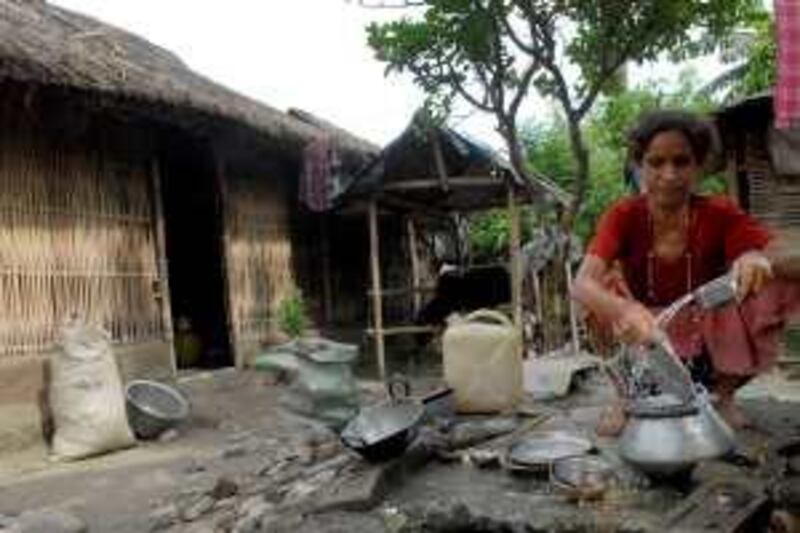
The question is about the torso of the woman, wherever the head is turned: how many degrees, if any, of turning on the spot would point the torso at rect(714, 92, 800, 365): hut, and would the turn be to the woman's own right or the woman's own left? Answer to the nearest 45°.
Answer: approximately 180°

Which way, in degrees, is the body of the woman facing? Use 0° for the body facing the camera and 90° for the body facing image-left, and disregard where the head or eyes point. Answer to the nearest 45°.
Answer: approximately 0°

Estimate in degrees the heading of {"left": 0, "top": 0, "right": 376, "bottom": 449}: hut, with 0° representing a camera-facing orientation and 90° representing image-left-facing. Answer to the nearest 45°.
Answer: approximately 315°

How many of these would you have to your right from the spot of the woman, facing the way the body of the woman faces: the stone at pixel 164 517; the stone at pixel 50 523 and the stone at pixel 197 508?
3

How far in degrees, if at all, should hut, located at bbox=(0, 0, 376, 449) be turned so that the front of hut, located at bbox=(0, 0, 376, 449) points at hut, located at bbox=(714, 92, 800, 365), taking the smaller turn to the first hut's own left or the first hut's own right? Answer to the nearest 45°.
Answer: approximately 45° to the first hut's own left

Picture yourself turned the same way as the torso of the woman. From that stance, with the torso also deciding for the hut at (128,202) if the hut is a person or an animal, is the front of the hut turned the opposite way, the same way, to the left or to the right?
to the left
